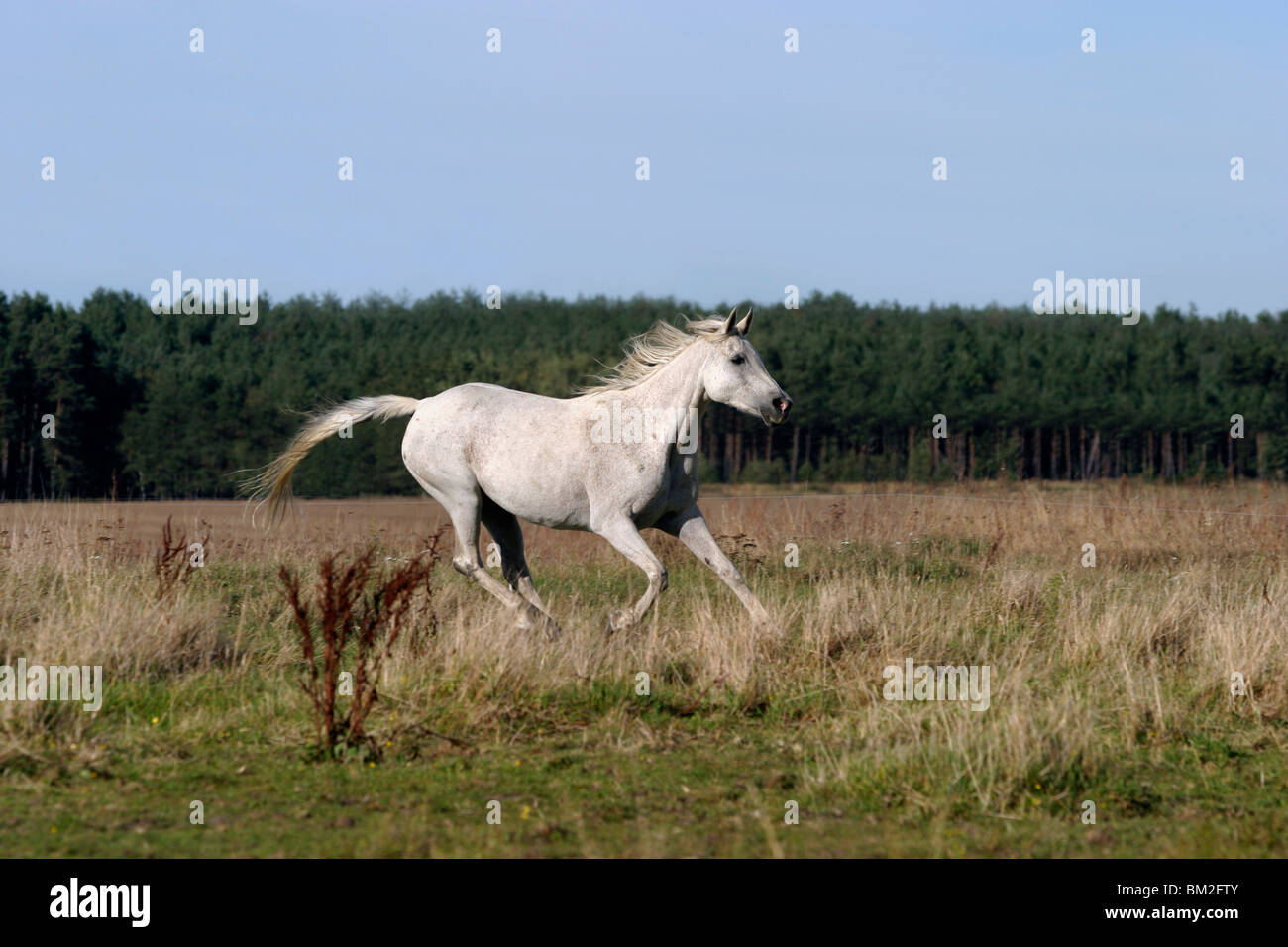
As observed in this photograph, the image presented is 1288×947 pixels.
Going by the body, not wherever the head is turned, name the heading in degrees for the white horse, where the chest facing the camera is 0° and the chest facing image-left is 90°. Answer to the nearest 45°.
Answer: approximately 270°
